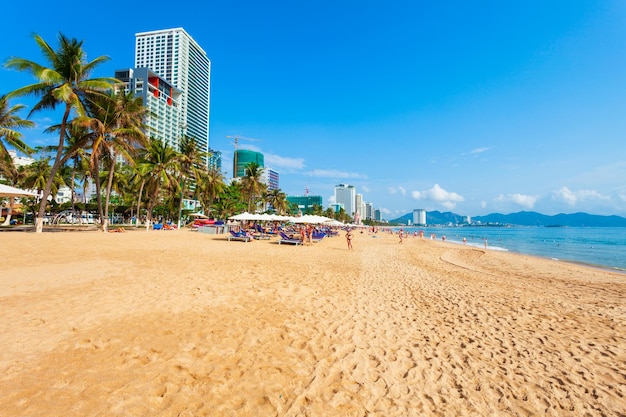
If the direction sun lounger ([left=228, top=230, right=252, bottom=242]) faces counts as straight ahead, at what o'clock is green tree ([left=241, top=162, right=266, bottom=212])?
The green tree is roughly at 9 o'clock from the sun lounger.

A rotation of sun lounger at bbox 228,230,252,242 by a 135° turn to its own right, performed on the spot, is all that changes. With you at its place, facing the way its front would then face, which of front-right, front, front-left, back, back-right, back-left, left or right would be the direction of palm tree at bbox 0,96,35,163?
front-right

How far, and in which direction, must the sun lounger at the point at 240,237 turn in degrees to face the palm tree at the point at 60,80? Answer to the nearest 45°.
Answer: approximately 180°

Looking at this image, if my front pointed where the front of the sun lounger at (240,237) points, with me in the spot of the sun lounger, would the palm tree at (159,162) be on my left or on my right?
on my left

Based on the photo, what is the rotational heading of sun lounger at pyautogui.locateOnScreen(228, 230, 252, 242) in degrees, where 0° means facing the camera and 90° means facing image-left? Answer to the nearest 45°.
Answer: approximately 270°

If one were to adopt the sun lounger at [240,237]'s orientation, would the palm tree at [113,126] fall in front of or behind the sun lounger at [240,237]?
behind

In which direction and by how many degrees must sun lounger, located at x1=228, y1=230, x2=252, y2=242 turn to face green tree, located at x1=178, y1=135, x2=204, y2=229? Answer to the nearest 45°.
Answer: approximately 90° to its left
